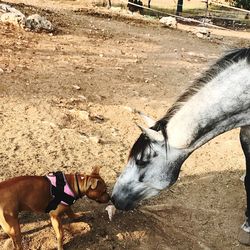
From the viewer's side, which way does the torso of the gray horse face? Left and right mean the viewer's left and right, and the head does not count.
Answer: facing to the left of the viewer

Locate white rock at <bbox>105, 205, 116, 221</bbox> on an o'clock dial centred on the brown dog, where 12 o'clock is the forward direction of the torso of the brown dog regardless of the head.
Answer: The white rock is roughly at 11 o'clock from the brown dog.

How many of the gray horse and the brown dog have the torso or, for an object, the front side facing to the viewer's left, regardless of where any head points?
1

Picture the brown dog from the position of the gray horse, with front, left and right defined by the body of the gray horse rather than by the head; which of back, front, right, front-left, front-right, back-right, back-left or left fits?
front

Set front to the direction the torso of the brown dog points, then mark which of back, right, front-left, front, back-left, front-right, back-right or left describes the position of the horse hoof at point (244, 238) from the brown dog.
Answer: front

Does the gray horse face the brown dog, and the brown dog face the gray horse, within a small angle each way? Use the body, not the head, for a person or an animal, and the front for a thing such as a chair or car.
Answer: yes

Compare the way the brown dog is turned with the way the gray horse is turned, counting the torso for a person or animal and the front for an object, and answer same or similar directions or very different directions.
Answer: very different directions

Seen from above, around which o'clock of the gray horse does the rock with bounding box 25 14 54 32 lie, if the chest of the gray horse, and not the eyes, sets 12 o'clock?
The rock is roughly at 2 o'clock from the gray horse.

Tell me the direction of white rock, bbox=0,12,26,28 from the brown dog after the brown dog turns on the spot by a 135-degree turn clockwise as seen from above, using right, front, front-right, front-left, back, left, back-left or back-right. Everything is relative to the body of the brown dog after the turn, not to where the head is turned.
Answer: back-right

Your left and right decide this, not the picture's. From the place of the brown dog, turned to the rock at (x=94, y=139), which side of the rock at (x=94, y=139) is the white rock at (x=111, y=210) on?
right

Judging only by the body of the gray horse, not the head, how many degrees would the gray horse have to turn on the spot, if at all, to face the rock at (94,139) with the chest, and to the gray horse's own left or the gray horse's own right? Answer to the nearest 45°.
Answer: approximately 45° to the gray horse's own right

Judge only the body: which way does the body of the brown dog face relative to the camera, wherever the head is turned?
to the viewer's right

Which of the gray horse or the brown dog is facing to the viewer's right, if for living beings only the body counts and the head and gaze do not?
the brown dog

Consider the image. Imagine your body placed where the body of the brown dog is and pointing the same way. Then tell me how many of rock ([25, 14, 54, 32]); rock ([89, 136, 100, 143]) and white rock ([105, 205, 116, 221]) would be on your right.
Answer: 0

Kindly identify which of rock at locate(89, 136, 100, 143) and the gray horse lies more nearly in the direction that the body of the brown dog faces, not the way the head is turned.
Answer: the gray horse
